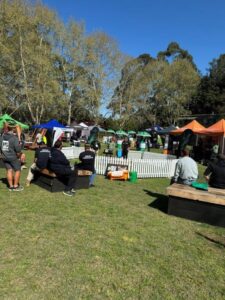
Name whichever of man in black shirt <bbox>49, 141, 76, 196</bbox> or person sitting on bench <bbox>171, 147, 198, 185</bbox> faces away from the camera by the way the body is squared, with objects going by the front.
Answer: the person sitting on bench

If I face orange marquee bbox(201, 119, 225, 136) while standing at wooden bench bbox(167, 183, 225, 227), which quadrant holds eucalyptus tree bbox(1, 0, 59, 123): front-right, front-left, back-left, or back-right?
front-left

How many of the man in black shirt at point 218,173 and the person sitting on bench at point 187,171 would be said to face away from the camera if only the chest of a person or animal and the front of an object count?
2

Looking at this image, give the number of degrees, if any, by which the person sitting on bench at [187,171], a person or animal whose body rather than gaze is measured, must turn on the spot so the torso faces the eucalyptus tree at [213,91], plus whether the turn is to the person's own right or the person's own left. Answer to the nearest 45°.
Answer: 0° — they already face it

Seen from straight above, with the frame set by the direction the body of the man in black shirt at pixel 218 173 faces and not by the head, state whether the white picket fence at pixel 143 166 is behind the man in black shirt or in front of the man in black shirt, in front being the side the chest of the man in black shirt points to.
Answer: in front

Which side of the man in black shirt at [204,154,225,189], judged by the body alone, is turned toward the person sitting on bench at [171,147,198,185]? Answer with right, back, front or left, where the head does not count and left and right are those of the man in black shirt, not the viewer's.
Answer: left

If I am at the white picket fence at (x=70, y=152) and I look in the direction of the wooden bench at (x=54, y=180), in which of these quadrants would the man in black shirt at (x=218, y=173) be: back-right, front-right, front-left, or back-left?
front-left

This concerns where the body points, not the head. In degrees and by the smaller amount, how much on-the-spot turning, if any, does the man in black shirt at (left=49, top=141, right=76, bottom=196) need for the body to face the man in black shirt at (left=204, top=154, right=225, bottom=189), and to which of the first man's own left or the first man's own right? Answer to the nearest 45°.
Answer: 0° — they already face them

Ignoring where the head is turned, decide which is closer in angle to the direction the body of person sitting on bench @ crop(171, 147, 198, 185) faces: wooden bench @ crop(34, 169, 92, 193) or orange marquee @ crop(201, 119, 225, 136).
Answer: the orange marquee

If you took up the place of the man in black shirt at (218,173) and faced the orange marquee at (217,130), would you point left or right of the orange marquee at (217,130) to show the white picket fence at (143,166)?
left

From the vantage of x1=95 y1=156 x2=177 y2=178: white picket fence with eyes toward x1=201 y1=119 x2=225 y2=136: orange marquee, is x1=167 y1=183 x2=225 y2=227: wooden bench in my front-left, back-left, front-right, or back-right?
back-right

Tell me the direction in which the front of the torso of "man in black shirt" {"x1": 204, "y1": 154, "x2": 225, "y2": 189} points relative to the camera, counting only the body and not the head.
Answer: away from the camera

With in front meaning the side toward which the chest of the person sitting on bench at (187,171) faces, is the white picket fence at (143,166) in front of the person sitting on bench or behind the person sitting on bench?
in front

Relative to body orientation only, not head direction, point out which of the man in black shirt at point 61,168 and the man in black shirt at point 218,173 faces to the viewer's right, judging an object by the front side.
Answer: the man in black shirt at point 61,168

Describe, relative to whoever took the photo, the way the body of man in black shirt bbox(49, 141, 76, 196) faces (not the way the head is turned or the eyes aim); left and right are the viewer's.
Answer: facing to the right of the viewer
